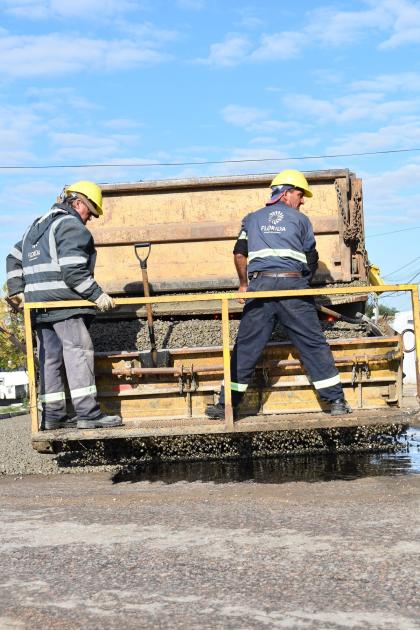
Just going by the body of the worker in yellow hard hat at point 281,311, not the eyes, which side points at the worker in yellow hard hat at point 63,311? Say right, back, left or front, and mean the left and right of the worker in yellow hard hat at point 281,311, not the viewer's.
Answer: left

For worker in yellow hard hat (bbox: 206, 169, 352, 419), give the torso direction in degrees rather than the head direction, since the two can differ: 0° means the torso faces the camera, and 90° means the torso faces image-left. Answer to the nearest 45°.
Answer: approximately 180°

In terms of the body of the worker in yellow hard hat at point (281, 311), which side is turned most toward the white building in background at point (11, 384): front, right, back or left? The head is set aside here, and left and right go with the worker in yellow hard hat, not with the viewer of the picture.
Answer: front

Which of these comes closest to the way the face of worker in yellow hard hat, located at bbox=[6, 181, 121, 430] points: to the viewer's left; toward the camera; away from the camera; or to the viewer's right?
to the viewer's right
